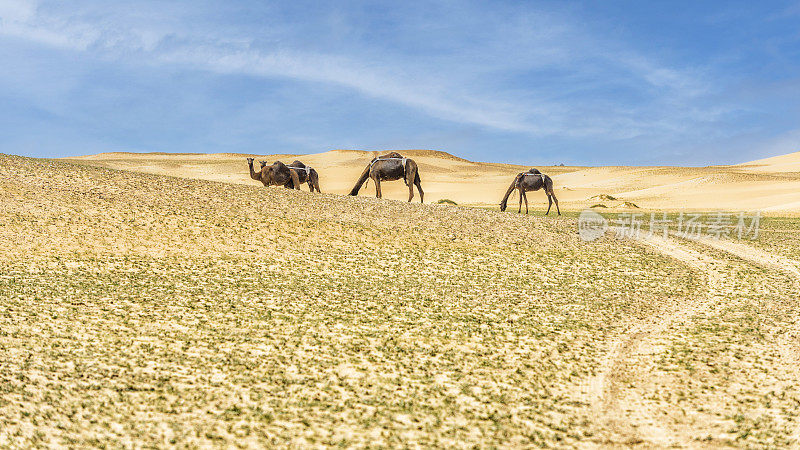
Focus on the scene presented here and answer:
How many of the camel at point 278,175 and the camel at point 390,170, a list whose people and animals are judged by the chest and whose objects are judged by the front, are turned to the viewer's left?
2

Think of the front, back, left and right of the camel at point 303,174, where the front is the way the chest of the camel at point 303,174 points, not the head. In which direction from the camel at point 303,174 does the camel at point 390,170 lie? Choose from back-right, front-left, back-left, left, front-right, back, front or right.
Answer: back-left

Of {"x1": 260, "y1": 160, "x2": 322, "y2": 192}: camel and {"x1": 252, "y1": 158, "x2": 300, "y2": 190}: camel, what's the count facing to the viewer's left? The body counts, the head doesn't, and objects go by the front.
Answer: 2

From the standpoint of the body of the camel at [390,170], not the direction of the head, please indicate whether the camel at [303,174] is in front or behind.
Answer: in front

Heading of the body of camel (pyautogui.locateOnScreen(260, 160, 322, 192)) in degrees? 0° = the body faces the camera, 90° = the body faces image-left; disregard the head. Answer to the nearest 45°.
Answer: approximately 90°

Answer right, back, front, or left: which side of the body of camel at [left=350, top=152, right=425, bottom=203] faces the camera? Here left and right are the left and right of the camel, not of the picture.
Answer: left

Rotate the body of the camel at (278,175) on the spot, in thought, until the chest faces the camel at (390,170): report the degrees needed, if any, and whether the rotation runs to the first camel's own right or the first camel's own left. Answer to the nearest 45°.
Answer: approximately 135° to the first camel's own left

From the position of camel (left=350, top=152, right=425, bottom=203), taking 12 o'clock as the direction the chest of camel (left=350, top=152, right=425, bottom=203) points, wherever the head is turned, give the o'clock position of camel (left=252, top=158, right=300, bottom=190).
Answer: camel (left=252, top=158, right=300, bottom=190) is roughly at 1 o'clock from camel (left=350, top=152, right=425, bottom=203).

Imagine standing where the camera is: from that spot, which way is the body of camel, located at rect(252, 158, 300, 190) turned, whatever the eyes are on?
to the viewer's left

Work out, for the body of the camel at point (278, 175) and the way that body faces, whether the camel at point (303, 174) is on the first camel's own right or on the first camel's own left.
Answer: on the first camel's own right
